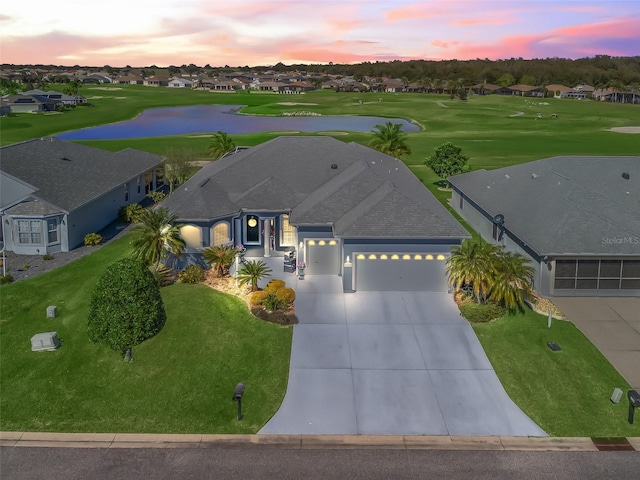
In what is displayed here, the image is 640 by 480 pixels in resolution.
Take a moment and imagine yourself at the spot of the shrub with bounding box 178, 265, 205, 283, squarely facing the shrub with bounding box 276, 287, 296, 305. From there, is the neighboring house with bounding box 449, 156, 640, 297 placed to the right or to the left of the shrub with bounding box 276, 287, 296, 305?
left

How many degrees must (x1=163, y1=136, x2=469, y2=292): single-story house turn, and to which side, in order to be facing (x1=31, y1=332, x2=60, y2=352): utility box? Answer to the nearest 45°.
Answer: approximately 45° to its right

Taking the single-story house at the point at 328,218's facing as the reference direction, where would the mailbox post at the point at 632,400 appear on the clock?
The mailbox post is roughly at 11 o'clock from the single-story house.

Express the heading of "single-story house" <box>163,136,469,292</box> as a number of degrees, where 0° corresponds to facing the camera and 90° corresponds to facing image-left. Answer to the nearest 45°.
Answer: approximately 0°

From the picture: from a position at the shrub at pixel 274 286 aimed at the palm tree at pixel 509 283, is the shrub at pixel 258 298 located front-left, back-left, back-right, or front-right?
back-right

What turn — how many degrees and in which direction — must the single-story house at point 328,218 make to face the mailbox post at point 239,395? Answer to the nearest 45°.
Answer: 0° — it already faces it

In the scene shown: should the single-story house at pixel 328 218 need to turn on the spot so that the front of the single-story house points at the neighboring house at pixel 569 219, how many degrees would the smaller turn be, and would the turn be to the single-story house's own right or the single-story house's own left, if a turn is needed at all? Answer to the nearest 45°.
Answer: approximately 90° to the single-story house's own left
